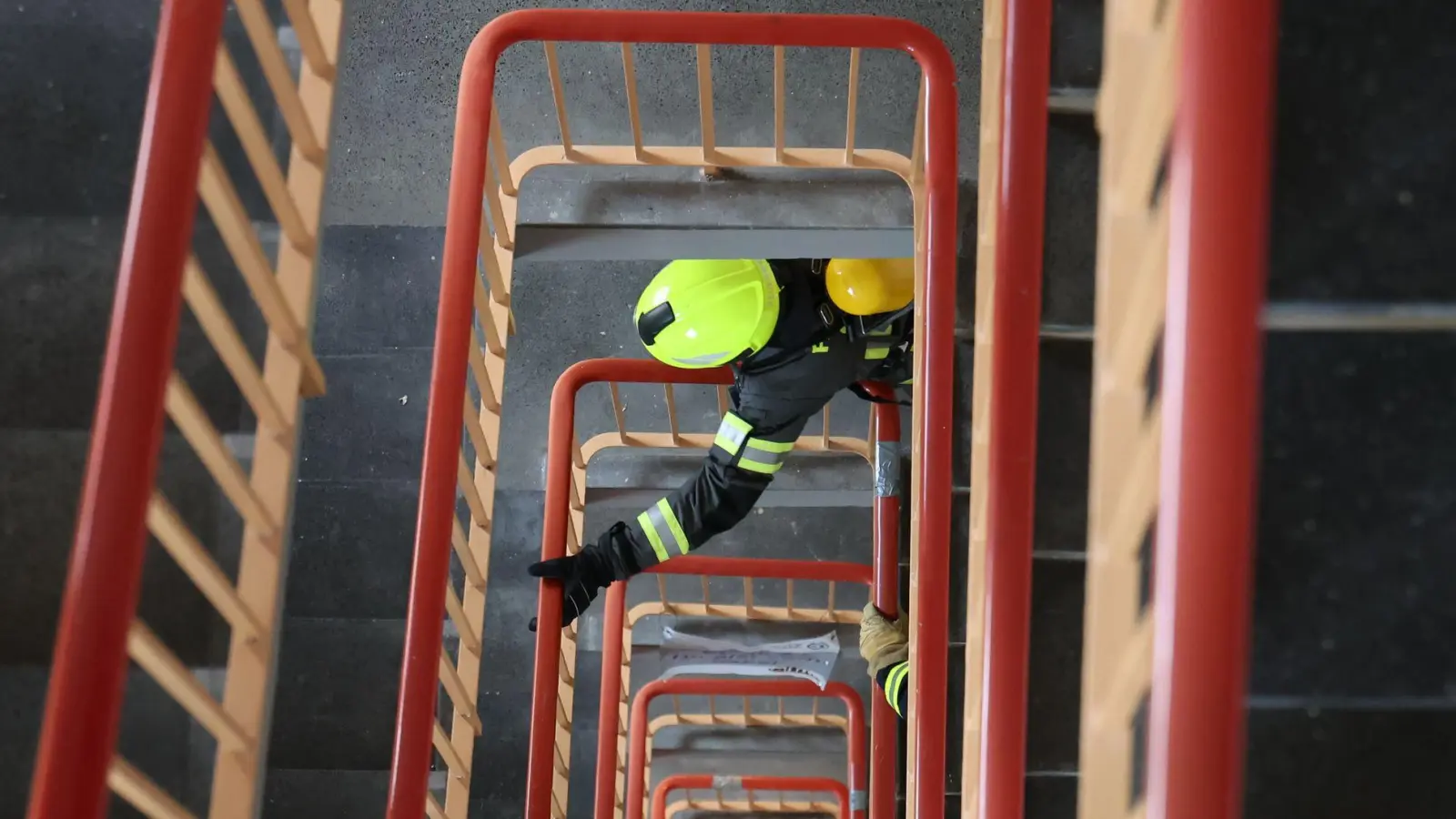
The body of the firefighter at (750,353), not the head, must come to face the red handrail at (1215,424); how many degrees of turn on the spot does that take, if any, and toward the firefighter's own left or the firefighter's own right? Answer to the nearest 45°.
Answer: approximately 90° to the firefighter's own left

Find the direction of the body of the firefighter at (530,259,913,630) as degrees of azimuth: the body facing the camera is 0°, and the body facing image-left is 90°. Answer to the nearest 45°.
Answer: approximately 90°
